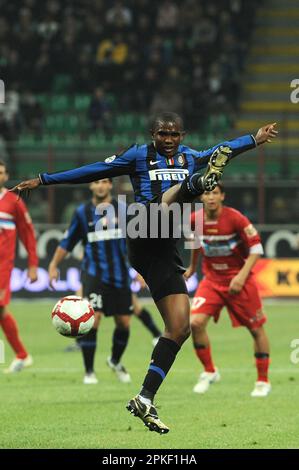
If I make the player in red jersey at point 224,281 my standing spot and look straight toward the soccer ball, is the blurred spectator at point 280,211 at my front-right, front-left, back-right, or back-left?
back-right

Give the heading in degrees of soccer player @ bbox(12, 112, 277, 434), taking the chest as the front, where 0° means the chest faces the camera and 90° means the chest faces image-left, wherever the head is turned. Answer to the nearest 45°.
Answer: approximately 0°

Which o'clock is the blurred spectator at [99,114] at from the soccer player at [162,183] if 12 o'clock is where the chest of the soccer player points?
The blurred spectator is roughly at 6 o'clock from the soccer player.

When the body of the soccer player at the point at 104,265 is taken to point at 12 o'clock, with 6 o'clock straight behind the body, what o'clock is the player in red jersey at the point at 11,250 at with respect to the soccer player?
The player in red jersey is roughly at 4 o'clock from the soccer player.

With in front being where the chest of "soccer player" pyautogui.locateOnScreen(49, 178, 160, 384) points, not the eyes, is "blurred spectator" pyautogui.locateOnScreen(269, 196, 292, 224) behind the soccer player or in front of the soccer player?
behind
